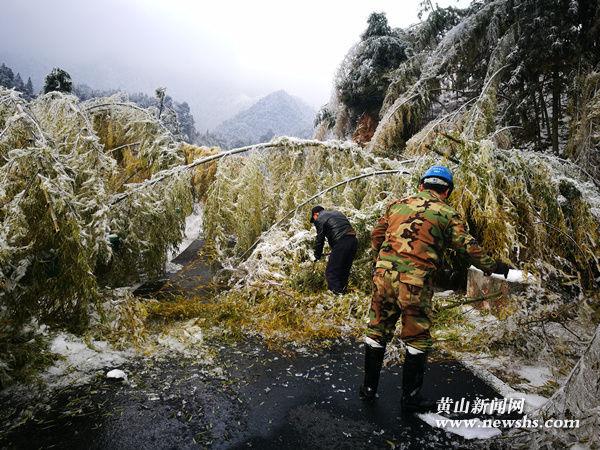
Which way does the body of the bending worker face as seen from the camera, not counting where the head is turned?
to the viewer's left

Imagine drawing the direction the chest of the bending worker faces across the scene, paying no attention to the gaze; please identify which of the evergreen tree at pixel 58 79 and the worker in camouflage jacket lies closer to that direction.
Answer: the evergreen tree

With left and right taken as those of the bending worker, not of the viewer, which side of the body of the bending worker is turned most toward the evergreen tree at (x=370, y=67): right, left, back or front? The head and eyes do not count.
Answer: right

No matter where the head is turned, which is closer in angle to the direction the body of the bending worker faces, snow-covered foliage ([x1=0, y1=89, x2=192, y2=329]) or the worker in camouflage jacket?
the snow-covered foliage

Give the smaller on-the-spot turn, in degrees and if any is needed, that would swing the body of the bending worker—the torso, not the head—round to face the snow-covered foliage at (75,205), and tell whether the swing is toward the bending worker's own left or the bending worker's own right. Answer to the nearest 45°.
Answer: approximately 45° to the bending worker's own left
